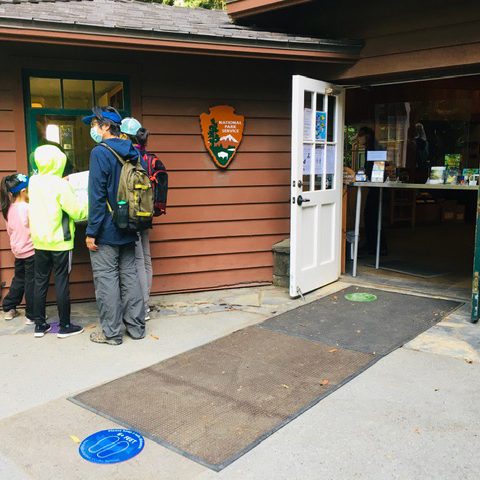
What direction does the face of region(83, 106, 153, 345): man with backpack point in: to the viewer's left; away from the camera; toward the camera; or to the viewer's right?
to the viewer's left

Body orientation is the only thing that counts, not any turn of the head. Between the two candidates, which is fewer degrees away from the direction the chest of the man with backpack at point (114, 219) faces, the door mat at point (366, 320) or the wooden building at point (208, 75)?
the wooden building

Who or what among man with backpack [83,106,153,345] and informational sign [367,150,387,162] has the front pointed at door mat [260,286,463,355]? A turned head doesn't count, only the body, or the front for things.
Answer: the informational sign

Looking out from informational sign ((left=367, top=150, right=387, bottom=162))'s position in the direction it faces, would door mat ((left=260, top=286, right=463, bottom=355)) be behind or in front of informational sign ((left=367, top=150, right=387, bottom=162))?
in front

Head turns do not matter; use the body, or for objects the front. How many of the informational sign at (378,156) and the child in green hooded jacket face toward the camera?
1

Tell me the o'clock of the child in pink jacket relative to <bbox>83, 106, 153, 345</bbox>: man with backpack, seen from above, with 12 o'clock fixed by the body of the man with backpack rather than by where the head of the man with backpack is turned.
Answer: The child in pink jacket is roughly at 12 o'clock from the man with backpack.

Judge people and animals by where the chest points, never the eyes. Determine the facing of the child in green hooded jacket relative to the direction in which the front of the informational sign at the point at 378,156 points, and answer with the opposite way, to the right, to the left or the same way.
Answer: the opposite way

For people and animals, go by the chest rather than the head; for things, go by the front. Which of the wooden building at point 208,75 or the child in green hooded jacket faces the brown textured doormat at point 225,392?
the wooden building

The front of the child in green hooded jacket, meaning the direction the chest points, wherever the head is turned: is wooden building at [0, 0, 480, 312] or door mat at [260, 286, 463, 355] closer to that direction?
the wooden building

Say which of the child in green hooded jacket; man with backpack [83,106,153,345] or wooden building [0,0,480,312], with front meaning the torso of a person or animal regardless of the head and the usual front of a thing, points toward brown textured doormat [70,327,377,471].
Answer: the wooden building
